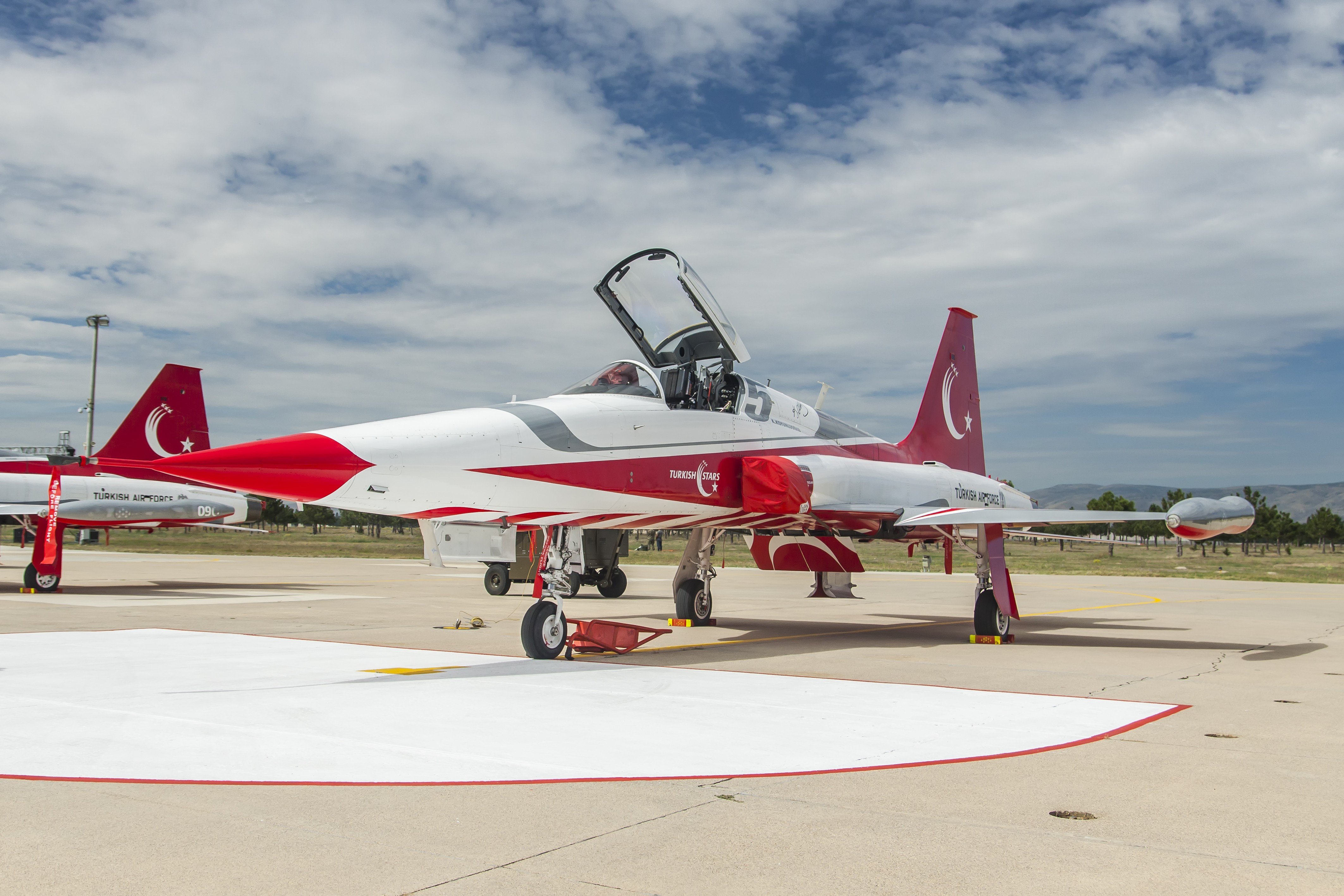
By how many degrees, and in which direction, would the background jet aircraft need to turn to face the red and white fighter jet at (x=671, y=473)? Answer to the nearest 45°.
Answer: approximately 90° to its left

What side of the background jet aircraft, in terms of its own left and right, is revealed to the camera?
left

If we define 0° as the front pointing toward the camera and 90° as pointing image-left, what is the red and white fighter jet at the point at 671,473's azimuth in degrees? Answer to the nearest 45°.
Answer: approximately 45°

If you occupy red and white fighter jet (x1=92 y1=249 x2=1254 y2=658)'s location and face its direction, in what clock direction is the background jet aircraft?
The background jet aircraft is roughly at 3 o'clock from the red and white fighter jet.
